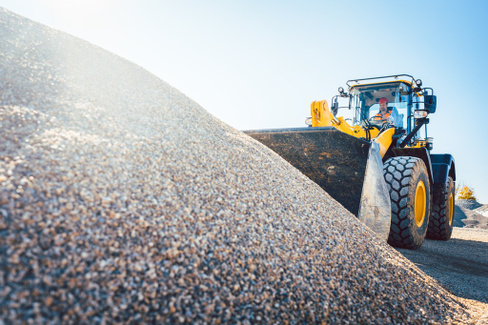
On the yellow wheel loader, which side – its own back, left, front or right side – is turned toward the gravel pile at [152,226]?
front

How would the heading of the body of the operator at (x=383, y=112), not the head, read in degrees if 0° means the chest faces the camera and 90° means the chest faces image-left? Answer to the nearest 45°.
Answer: approximately 45°
